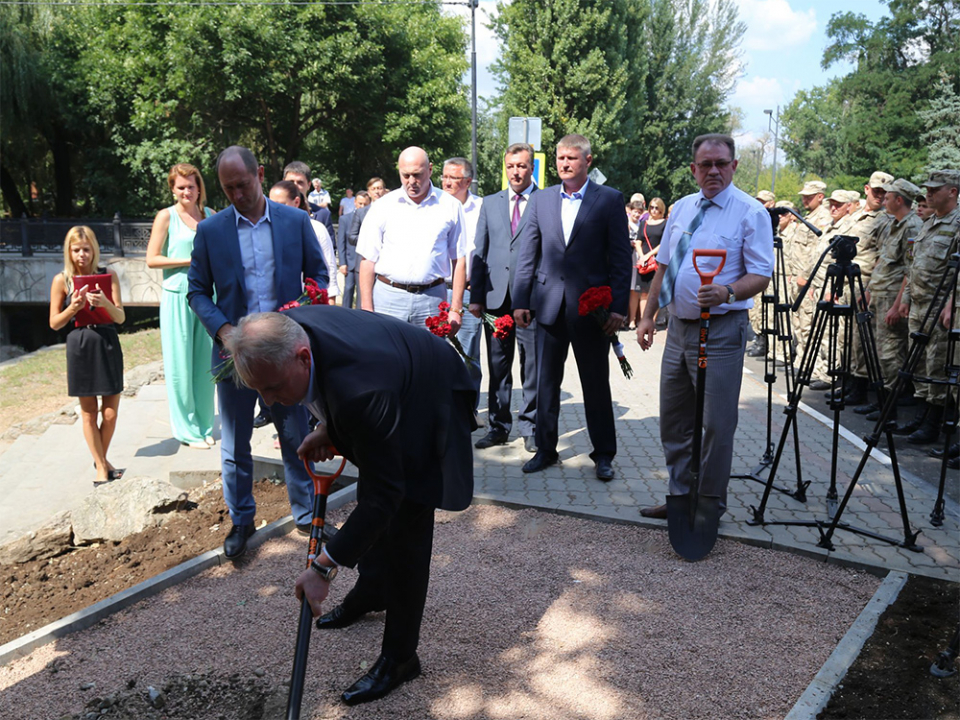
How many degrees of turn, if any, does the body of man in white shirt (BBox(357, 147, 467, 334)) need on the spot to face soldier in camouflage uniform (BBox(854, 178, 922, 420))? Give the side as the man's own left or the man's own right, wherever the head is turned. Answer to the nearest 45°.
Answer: approximately 135° to the man's own left

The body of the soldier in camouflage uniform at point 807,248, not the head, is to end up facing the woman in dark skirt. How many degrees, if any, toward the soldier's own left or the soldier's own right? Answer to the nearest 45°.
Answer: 0° — they already face them

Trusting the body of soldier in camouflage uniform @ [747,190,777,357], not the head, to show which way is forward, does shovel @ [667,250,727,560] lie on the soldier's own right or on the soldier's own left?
on the soldier's own left

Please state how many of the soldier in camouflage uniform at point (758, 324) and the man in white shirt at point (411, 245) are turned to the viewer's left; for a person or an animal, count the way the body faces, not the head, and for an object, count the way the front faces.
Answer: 1

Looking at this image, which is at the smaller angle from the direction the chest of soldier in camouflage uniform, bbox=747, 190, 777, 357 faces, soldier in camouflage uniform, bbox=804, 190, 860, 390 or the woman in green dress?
the woman in green dress

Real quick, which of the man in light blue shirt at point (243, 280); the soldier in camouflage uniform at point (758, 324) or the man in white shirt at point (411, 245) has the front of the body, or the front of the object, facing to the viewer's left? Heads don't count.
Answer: the soldier in camouflage uniform

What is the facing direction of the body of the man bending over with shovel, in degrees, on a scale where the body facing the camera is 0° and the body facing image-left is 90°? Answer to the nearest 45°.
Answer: approximately 45°

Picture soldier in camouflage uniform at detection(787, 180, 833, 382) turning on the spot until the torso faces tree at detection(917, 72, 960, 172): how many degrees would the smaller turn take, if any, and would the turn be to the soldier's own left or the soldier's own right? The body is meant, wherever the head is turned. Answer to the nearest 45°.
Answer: approximately 135° to the soldier's own right

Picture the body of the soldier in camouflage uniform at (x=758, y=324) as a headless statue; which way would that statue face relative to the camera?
to the viewer's left

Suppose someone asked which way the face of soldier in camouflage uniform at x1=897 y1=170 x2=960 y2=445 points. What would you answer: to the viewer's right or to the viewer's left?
to the viewer's left

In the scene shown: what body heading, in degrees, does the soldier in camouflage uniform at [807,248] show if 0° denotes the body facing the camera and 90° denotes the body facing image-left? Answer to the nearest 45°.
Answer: approximately 45°

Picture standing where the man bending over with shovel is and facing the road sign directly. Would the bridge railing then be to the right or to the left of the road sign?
left

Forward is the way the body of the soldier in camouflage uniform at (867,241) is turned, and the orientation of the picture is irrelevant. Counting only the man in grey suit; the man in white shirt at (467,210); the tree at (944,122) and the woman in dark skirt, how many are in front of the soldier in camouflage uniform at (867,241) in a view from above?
3

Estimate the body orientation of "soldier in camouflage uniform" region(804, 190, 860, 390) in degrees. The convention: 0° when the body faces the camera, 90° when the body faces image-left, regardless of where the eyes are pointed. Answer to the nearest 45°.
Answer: approximately 45°
